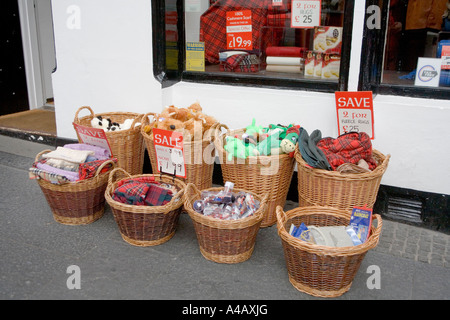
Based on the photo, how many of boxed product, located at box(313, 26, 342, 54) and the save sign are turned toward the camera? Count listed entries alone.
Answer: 2

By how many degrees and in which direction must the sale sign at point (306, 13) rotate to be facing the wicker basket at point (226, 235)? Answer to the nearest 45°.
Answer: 0° — it already faces it

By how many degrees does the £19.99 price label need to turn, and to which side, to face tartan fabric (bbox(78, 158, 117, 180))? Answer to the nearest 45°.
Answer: approximately 45° to its right

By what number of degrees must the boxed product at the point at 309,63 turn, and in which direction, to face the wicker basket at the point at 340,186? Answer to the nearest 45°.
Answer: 0° — it already faces it

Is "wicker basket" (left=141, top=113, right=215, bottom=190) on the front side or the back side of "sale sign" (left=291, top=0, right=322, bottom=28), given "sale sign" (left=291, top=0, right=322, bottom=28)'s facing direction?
on the front side

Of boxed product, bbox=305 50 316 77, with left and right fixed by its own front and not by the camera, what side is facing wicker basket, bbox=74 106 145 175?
right

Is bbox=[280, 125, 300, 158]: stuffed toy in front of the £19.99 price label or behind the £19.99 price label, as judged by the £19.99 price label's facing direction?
in front

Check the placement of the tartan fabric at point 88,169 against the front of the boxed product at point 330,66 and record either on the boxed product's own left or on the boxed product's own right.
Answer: on the boxed product's own right

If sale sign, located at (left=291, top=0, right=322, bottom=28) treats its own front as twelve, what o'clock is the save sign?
The save sign is roughly at 11 o'clock from the sale sign.

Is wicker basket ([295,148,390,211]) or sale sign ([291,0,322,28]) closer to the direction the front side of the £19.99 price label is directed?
the wicker basket

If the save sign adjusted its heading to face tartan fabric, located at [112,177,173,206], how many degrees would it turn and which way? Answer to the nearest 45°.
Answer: approximately 45° to its right

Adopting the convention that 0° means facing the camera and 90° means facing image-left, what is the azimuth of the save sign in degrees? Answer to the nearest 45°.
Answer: approximately 0°

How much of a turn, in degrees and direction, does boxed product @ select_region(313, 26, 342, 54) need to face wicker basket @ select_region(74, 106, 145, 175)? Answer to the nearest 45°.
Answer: approximately 90° to its right
